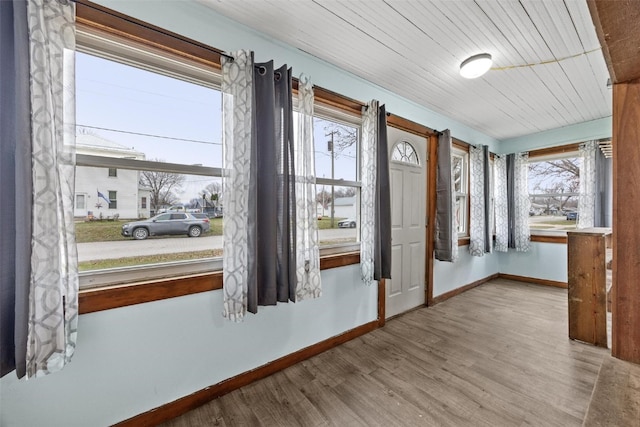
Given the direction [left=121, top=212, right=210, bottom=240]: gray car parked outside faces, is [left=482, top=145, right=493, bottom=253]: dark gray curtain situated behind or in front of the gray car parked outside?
behind

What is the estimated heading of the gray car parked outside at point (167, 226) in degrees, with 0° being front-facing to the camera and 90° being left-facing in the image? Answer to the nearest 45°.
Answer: approximately 90°

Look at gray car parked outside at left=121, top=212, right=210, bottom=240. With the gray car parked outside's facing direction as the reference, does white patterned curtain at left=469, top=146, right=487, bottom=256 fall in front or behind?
behind

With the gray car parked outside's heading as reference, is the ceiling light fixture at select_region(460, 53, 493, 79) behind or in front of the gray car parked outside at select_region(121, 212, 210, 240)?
behind

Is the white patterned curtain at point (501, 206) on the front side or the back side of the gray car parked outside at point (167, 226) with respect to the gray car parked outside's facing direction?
on the back side

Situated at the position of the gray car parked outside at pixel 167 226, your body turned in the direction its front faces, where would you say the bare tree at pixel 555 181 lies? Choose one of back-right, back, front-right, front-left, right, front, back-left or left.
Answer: back

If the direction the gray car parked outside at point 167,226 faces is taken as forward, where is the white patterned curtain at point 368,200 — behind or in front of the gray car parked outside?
behind
